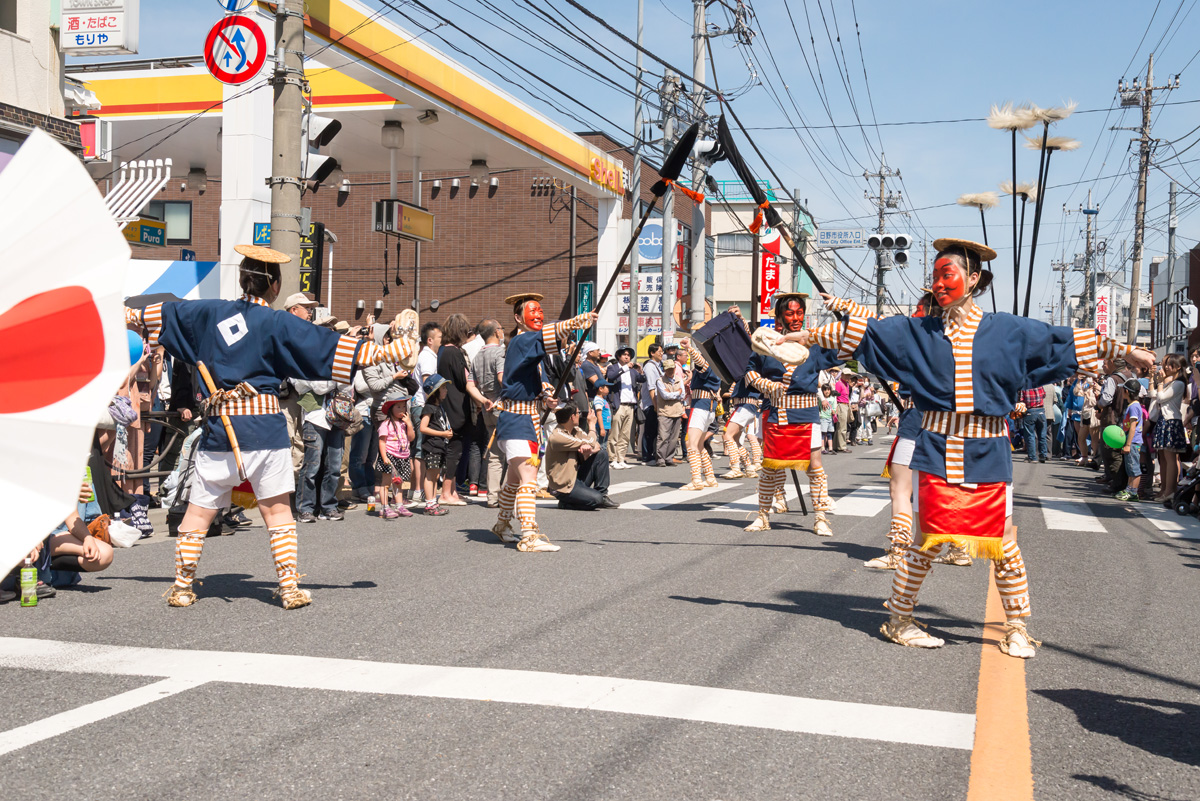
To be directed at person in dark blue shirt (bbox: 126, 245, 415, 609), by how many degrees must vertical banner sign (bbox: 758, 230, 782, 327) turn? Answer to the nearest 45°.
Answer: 0° — it already faces them

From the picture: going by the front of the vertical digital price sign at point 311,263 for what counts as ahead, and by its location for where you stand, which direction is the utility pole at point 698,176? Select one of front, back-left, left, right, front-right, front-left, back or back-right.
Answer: back-left

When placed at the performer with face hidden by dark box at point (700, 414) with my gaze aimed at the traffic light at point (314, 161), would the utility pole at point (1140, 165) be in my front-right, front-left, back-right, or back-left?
back-right

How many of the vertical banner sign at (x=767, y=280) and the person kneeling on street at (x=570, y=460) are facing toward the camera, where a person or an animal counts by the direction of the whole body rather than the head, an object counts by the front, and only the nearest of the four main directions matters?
1

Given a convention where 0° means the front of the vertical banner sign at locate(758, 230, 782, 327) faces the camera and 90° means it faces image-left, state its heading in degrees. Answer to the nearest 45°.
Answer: approximately 0°

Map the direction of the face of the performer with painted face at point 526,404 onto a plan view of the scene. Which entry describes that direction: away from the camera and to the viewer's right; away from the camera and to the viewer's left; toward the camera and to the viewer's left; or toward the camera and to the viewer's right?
toward the camera and to the viewer's right
